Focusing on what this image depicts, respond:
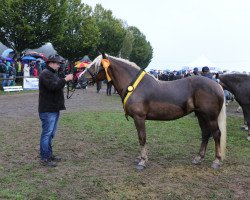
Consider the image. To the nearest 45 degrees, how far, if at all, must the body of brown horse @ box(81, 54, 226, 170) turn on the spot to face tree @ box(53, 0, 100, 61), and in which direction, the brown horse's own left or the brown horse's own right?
approximately 90° to the brown horse's own right

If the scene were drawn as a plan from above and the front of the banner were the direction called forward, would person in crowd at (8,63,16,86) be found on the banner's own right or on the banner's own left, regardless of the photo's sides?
on the banner's own right

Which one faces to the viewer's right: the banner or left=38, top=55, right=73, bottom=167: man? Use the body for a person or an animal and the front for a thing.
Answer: the man

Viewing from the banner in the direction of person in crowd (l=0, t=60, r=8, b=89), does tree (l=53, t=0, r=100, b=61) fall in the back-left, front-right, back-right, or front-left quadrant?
back-right

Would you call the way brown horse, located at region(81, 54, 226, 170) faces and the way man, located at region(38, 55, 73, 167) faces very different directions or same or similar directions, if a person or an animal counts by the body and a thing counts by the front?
very different directions

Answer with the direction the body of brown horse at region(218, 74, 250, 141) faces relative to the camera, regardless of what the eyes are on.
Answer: to the viewer's left

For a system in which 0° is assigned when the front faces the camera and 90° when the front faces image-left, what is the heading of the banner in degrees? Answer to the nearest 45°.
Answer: approximately 0°

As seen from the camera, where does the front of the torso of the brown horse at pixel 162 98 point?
to the viewer's left

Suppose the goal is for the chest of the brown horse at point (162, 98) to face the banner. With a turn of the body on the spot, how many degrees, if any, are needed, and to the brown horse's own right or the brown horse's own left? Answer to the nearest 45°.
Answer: approximately 45° to the brown horse's own right

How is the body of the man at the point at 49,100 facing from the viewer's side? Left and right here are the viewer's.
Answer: facing to the right of the viewer
